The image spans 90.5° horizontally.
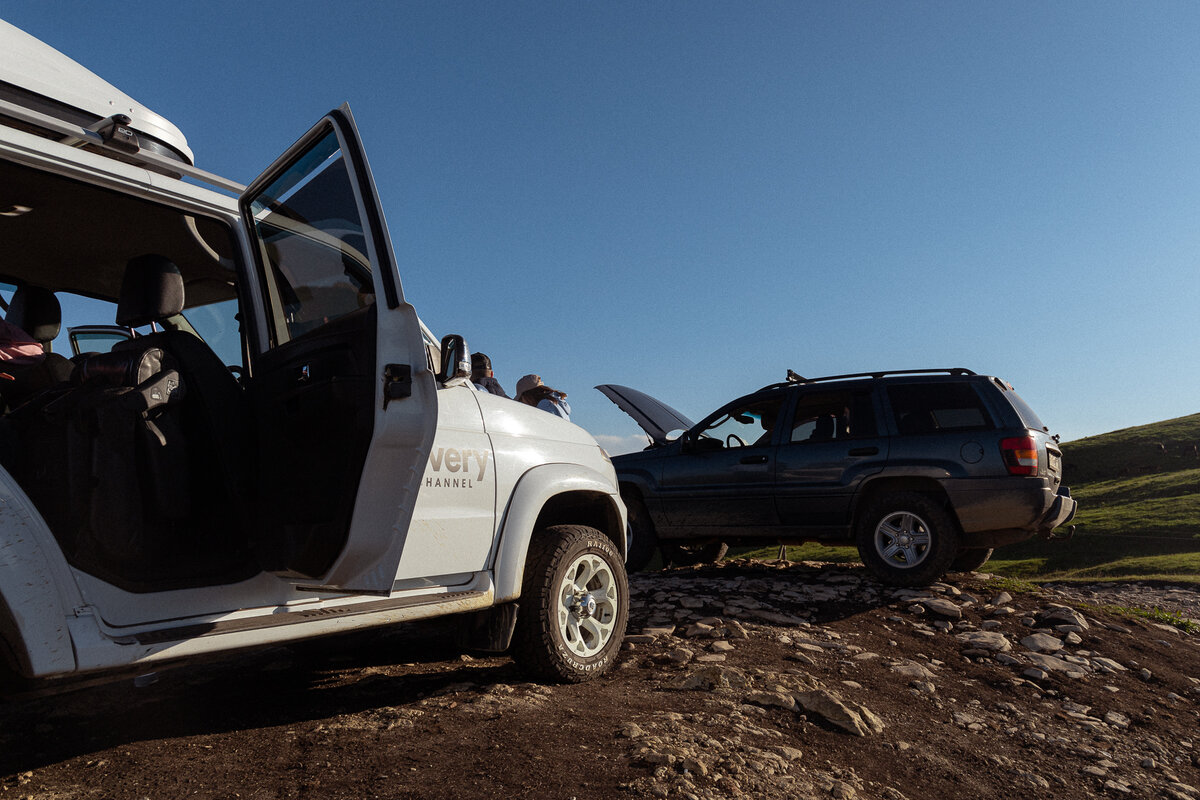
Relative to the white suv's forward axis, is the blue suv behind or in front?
in front

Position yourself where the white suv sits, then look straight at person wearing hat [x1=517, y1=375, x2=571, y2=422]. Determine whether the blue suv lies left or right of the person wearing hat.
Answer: right

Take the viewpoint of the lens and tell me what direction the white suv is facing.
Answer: facing away from the viewer and to the right of the viewer

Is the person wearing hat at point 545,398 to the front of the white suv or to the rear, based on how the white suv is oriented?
to the front
